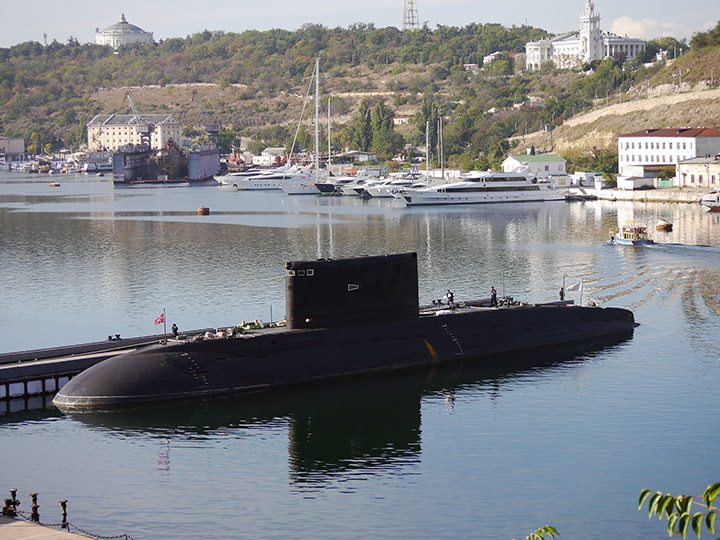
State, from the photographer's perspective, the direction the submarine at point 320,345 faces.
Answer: facing the viewer and to the left of the viewer
